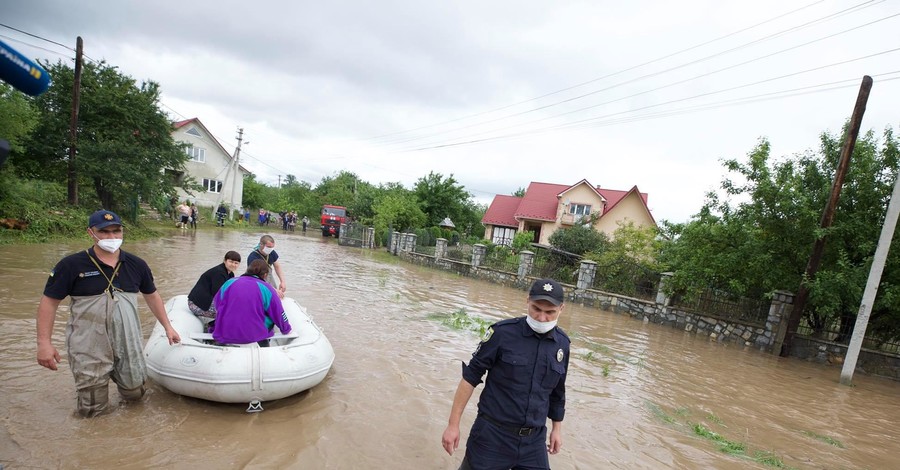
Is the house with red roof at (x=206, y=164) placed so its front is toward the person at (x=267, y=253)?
yes

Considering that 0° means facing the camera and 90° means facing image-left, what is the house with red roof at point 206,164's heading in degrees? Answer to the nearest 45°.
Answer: approximately 0°
